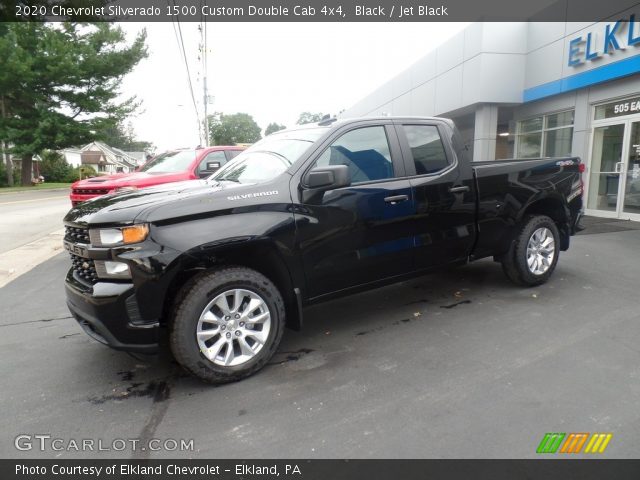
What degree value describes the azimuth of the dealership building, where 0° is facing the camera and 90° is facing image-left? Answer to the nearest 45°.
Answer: approximately 45°

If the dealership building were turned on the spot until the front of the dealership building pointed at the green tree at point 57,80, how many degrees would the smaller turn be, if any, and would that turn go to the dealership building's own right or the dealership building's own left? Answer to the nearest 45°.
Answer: approximately 45° to the dealership building's own right

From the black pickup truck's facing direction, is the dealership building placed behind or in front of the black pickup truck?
behind

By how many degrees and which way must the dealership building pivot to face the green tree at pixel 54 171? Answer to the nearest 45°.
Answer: approximately 90° to its right

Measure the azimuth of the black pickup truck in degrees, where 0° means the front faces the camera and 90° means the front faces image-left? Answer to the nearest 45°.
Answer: approximately 45°

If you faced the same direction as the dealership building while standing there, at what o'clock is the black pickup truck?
The black pickup truck is roughly at 11 o'clock from the dealership building.

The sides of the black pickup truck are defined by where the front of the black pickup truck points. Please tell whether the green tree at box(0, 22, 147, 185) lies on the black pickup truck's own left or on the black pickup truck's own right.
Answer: on the black pickup truck's own right

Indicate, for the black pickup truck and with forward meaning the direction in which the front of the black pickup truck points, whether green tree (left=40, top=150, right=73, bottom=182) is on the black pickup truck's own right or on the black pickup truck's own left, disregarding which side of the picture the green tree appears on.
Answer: on the black pickup truck's own right
